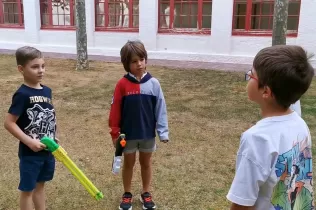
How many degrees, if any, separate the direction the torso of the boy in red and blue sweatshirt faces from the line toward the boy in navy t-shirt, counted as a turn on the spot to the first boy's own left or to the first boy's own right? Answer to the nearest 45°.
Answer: approximately 45° to the first boy's own right

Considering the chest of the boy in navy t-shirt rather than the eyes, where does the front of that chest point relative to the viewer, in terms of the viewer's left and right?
facing the viewer and to the right of the viewer

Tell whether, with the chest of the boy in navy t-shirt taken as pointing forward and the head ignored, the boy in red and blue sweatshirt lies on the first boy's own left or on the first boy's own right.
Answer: on the first boy's own left

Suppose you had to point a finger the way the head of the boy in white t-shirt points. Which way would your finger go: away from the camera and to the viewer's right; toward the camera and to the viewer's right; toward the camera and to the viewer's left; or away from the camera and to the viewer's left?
away from the camera and to the viewer's left

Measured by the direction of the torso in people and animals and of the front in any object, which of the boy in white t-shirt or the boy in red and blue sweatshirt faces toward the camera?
the boy in red and blue sweatshirt

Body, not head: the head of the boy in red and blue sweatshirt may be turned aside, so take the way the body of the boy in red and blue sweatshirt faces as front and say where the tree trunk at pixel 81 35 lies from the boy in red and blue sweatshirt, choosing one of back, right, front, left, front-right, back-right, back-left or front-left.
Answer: back

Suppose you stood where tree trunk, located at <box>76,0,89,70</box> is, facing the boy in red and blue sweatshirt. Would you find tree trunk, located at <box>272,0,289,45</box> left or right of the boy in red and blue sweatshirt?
left

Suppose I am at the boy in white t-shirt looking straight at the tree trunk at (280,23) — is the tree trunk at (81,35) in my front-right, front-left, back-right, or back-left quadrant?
front-left

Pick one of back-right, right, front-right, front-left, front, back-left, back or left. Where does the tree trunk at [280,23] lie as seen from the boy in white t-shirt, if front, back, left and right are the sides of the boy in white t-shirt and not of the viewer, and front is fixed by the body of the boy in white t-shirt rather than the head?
front-right

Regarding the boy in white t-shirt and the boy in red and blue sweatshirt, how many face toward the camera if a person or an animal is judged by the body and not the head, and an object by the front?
1

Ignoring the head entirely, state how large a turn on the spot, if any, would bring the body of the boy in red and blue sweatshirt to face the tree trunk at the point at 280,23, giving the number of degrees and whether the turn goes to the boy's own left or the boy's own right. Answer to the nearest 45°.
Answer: approximately 135° to the boy's own left

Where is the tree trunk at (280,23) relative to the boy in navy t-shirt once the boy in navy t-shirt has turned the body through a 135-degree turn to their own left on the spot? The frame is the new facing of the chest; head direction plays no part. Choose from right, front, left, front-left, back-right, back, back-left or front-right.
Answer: front-right

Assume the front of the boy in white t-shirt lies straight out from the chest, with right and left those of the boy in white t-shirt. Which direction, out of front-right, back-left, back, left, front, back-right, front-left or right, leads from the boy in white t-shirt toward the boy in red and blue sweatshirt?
front

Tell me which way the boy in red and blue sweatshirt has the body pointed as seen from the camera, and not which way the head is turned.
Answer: toward the camera

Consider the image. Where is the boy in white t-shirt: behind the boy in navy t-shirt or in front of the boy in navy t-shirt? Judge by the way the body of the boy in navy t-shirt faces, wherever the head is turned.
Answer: in front

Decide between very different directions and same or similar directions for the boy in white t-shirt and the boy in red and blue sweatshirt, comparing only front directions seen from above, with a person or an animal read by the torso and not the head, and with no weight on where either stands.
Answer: very different directions
